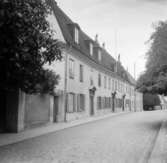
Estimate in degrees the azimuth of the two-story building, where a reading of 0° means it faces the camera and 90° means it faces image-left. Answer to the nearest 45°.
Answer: approximately 315°

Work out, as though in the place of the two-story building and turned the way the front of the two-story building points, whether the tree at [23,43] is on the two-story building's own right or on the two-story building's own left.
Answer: on the two-story building's own right
